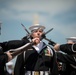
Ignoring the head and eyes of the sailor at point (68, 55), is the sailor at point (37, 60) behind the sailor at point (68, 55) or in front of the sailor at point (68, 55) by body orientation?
in front

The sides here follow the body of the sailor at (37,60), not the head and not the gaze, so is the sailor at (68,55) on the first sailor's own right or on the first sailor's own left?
on the first sailor's own left

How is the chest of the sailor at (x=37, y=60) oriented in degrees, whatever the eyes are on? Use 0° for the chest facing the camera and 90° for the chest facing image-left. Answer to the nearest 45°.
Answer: approximately 0°
